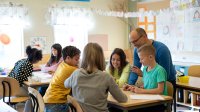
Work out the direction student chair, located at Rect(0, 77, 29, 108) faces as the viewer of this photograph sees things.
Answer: facing away from the viewer and to the right of the viewer

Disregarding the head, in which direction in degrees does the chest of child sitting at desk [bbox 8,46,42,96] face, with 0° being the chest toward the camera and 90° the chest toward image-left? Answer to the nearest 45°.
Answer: approximately 225°

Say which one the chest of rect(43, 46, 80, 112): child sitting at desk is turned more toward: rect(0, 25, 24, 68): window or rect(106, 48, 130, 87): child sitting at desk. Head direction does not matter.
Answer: the child sitting at desk

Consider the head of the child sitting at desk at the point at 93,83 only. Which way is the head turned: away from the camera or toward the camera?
away from the camera

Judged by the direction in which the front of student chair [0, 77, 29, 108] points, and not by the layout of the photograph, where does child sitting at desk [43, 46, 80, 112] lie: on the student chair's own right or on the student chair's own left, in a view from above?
on the student chair's own right

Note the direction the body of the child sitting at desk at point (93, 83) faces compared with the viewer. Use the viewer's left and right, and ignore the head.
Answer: facing away from the viewer

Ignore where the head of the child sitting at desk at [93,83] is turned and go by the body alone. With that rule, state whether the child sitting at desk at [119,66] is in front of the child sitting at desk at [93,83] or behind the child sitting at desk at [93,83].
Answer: in front

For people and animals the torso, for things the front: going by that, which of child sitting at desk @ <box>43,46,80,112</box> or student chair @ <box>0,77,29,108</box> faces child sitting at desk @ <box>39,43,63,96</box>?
the student chair

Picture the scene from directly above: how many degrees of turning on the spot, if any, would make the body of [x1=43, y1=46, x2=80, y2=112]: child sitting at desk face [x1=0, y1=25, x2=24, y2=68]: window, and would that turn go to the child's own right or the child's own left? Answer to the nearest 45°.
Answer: approximately 90° to the child's own left

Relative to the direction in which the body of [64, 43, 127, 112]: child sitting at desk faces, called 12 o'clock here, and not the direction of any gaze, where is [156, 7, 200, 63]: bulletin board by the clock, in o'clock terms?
The bulletin board is roughly at 1 o'clock from the child sitting at desk.
